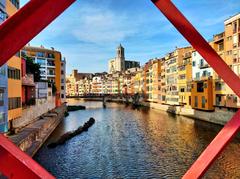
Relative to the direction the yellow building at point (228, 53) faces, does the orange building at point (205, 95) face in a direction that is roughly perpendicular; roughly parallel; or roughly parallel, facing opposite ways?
roughly parallel

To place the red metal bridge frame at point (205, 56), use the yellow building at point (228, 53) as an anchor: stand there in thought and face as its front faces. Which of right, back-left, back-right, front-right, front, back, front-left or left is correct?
front-left

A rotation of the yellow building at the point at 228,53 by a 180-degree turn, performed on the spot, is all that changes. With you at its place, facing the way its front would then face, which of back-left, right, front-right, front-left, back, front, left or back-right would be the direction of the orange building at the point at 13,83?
back

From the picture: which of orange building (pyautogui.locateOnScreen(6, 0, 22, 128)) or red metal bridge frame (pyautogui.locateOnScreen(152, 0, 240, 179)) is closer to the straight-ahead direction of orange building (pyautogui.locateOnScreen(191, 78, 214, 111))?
the orange building

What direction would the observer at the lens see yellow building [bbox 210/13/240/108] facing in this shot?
facing the viewer and to the left of the viewer

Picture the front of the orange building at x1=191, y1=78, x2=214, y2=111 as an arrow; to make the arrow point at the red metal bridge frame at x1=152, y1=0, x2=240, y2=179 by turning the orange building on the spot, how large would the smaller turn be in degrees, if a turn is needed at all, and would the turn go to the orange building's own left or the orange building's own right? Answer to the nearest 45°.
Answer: approximately 45° to the orange building's own left

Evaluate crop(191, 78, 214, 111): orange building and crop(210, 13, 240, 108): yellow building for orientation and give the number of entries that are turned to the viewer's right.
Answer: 0
